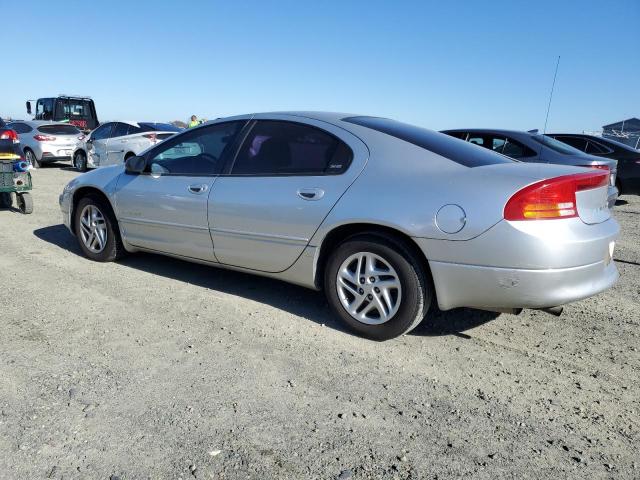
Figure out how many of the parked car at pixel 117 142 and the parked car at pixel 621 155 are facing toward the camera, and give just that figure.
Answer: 0

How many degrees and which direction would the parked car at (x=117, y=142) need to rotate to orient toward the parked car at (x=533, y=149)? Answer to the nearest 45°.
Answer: approximately 180°

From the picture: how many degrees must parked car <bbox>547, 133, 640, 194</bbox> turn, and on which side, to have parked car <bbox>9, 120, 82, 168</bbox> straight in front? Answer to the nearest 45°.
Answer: approximately 45° to its left

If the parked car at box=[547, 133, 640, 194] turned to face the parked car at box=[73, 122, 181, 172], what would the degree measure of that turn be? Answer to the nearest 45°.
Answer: approximately 45° to its left

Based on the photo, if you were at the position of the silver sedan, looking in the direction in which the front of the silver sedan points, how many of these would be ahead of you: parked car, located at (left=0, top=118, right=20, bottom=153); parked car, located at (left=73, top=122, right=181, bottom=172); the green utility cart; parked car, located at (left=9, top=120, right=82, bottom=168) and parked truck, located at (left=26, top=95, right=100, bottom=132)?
5

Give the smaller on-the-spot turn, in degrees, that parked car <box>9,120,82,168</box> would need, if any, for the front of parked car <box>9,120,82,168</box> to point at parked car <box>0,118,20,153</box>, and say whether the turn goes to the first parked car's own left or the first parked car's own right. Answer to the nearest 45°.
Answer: approximately 135° to the first parked car's own left

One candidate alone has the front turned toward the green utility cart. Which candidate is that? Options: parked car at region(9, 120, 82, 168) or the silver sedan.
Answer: the silver sedan

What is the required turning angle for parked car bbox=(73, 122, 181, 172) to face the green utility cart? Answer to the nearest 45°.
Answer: approximately 135° to its left

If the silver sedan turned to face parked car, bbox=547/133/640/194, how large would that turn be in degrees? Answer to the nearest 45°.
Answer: approximately 90° to its right

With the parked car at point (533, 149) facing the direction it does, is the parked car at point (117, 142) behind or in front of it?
in front

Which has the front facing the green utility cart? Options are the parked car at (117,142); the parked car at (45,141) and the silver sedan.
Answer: the silver sedan

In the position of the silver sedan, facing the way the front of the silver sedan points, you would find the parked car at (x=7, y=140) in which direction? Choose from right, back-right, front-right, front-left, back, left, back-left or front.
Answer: front

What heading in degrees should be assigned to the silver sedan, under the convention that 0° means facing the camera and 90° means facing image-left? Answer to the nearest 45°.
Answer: approximately 135°

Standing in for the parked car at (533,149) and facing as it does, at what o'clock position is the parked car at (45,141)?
the parked car at (45,141) is roughly at 11 o'clock from the parked car at (533,149).

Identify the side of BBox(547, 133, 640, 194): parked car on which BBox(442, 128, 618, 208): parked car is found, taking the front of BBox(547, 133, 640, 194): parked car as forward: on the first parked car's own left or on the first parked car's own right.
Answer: on the first parked car's own left

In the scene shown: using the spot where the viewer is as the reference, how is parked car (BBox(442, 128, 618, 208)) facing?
facing away from the viewer and to the left of the viewer
